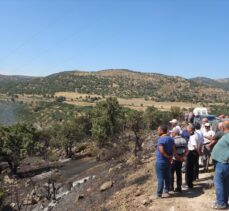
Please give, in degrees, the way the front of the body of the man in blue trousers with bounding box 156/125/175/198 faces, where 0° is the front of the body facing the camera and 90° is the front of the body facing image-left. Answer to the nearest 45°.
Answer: approximately 135°

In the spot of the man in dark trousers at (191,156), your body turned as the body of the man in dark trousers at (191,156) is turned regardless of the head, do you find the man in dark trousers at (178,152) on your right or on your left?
on your left

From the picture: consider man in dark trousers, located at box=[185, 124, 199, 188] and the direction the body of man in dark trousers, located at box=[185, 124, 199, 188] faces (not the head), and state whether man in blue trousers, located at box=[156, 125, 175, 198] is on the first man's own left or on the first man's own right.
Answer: on the first man's own left
